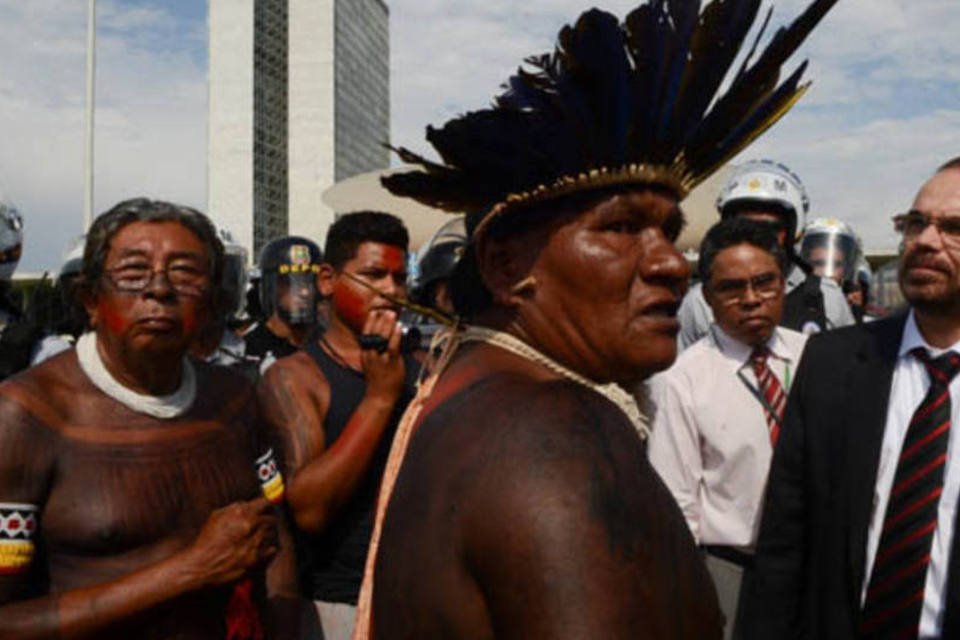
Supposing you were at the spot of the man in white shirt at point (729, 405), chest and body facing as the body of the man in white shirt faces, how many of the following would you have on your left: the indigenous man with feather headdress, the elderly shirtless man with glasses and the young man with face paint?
0

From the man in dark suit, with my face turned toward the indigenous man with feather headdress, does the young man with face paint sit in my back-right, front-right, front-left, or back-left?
front-right

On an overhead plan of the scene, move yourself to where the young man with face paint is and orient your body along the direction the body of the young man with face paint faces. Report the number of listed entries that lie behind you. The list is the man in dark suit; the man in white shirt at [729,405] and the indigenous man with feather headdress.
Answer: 0

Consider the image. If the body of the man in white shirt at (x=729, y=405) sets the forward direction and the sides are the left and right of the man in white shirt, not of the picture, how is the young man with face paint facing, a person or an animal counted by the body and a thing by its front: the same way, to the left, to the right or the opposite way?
the same way

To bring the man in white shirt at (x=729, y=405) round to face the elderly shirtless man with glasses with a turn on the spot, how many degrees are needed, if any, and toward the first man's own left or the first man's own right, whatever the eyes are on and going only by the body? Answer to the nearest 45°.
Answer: approximately 90° to the first man's own right

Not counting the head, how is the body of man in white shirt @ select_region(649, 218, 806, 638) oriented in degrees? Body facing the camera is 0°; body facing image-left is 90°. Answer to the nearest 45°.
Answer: approximately 315°

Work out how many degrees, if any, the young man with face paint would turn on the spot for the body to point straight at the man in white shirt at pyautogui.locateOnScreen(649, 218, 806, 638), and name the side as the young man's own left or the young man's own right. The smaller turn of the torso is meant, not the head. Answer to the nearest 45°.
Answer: approximately 45° to the young man's own left

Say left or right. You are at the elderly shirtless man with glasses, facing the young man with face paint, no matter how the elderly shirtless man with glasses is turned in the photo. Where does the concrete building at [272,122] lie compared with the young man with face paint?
left

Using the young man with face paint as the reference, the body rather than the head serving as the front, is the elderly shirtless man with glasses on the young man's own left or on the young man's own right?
on the young man's own right

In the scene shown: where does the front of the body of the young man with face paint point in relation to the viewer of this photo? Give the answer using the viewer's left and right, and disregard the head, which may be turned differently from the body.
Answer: facing the viewer and to the right of the viewer

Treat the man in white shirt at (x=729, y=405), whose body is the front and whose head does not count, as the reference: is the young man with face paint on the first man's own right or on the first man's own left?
on the first man's own right

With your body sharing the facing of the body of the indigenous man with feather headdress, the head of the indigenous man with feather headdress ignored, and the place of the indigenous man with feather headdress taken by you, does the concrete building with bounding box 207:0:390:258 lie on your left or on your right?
on your left
